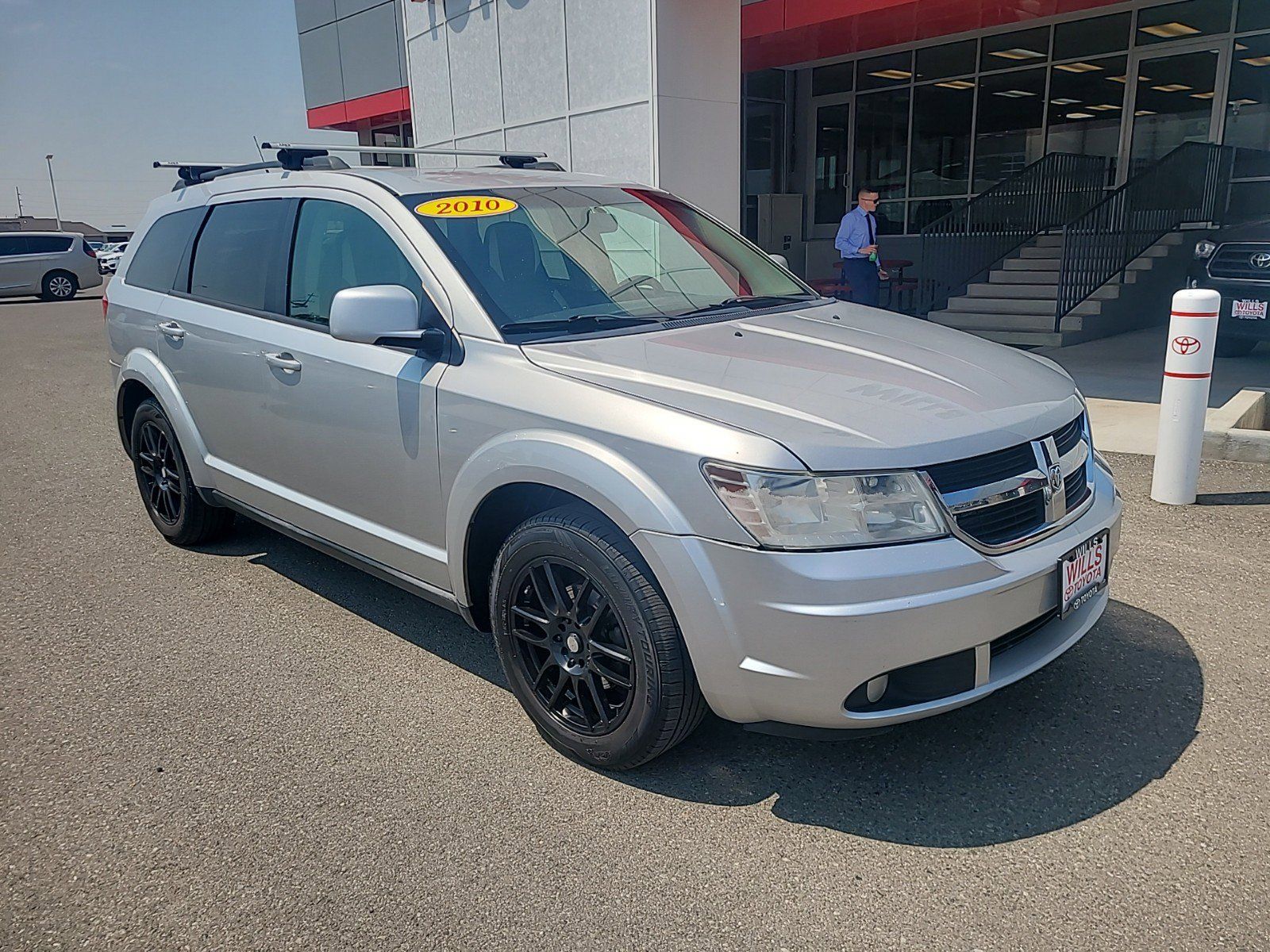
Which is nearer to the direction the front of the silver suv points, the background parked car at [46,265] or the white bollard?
the white bollard

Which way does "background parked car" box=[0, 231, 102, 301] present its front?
to the viewer's left

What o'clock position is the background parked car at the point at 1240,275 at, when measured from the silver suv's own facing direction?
The background parked car is roughly at 9 o'clock from the silver suv.

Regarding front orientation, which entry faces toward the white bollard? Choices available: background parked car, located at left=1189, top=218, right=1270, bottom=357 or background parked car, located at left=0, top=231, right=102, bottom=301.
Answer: background parked car, located at left=1189, top=218, right=1270, bottom=357

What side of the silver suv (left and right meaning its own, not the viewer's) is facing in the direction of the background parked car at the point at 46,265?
back

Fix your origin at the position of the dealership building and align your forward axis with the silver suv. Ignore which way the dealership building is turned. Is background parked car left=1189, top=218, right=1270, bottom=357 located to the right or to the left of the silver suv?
left

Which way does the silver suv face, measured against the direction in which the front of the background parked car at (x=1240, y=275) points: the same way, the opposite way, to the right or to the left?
to the left

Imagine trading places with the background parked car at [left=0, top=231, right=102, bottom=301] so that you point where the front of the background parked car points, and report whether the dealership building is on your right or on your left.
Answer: on your left

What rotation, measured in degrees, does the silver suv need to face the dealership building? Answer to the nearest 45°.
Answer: approximately 135° to its left

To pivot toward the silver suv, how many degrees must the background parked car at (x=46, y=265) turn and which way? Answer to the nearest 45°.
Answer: approximately 90° to its left
